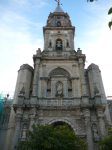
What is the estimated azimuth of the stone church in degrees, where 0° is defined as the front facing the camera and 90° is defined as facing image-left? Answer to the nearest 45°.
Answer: approximately 0°
